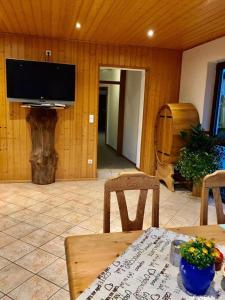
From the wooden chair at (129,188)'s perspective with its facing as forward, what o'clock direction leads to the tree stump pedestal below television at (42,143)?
The tree stump pedestal below television is roughly at 5 o'clock from the wooden chair.

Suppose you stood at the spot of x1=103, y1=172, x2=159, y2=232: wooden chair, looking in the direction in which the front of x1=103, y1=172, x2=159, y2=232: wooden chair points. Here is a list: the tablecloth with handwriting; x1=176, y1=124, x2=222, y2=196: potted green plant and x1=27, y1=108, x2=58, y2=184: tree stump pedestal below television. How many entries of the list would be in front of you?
1

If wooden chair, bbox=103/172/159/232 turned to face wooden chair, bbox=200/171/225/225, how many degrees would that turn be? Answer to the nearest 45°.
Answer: approximately 90° to its left

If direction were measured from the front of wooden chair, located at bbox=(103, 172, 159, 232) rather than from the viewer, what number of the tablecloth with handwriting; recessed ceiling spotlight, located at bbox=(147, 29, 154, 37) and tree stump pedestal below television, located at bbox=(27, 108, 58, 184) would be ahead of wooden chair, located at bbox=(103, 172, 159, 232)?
1

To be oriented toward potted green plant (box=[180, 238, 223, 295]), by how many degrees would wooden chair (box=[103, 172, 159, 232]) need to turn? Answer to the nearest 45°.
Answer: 0° — it already faces it

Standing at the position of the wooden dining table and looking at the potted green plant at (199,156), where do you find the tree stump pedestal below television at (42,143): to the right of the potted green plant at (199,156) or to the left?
left

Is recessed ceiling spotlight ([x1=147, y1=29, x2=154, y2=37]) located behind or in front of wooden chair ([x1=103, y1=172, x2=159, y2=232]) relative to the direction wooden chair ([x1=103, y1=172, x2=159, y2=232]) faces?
behind

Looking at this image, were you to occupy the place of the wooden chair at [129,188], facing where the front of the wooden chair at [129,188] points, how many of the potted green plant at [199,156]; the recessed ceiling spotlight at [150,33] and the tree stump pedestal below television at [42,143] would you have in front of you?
0

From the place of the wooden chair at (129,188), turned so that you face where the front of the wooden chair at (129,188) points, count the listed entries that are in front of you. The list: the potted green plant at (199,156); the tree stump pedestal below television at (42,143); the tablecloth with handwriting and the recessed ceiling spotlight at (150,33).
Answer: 1

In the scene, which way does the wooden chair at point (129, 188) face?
toward the camera

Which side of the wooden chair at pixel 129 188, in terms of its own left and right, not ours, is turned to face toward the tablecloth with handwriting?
front

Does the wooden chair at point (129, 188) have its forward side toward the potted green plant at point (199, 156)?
no
